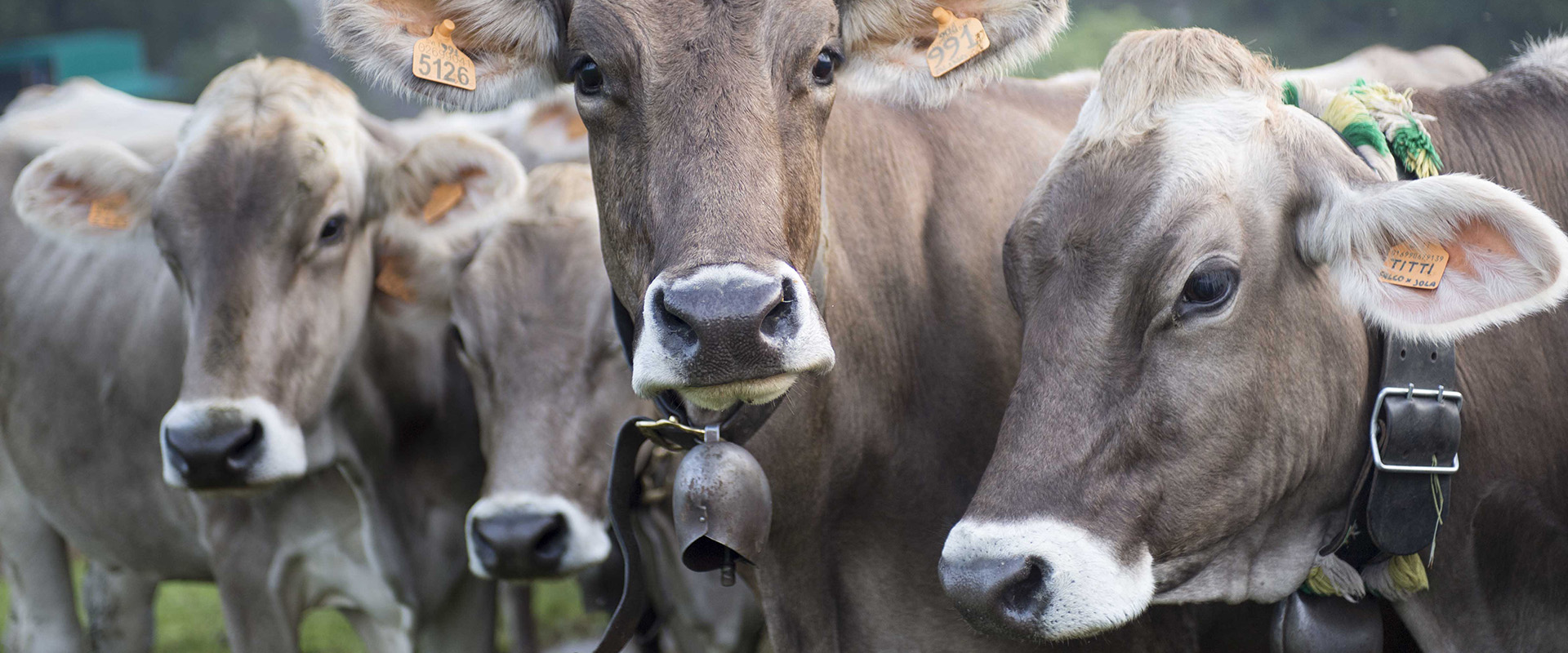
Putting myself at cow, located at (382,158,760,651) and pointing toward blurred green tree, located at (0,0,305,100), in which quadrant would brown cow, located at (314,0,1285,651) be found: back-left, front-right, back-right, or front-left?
back-right

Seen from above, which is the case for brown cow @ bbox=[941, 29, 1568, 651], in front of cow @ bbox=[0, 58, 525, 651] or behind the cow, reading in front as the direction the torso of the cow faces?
in front

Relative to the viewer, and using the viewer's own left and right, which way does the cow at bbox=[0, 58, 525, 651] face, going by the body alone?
facing the viewer and to the right of the viewer

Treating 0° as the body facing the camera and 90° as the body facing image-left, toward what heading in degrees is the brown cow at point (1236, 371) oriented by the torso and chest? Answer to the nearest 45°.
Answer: approximately 45°

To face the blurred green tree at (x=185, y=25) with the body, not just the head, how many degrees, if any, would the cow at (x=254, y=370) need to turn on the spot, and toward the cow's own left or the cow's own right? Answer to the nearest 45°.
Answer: approximately 135° to the cow's own left

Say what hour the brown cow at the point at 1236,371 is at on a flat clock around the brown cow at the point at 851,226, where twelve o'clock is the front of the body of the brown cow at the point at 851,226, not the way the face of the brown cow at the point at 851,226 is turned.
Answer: the brown cow at the point at 1236,371 is roughly at 9 o'clock from the brown cow at the point at 851,226.

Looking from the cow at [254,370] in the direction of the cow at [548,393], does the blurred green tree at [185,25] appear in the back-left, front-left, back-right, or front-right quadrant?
back-left

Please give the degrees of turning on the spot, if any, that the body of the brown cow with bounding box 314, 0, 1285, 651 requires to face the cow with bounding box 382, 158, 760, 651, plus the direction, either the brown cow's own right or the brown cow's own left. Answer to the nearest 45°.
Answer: approximately 90° to the brown cow's own right

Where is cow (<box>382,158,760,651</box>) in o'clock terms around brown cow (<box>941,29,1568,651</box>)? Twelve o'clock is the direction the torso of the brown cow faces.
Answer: The cow is roughly at 2 o'clock from the brown cow.

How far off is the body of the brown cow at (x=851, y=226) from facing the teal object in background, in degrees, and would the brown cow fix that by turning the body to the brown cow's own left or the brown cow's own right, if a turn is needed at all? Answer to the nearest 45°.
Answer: approximately 90° to the brown cow's own right

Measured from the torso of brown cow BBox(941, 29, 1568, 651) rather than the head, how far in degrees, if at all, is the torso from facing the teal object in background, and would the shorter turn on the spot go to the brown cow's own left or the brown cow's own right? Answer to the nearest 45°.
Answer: approximately 90° to the brown cow's own right

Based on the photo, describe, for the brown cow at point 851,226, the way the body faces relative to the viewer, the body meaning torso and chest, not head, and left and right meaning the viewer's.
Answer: facing the viewer and to the left of the viewer

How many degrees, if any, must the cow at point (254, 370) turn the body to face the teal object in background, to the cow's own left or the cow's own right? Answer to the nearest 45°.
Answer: approximately 135° to the cow's own left

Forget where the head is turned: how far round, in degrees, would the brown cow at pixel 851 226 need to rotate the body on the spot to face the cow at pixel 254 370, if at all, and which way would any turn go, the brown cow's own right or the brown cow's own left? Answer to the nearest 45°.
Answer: approximately 90° to the brown cow's own right
